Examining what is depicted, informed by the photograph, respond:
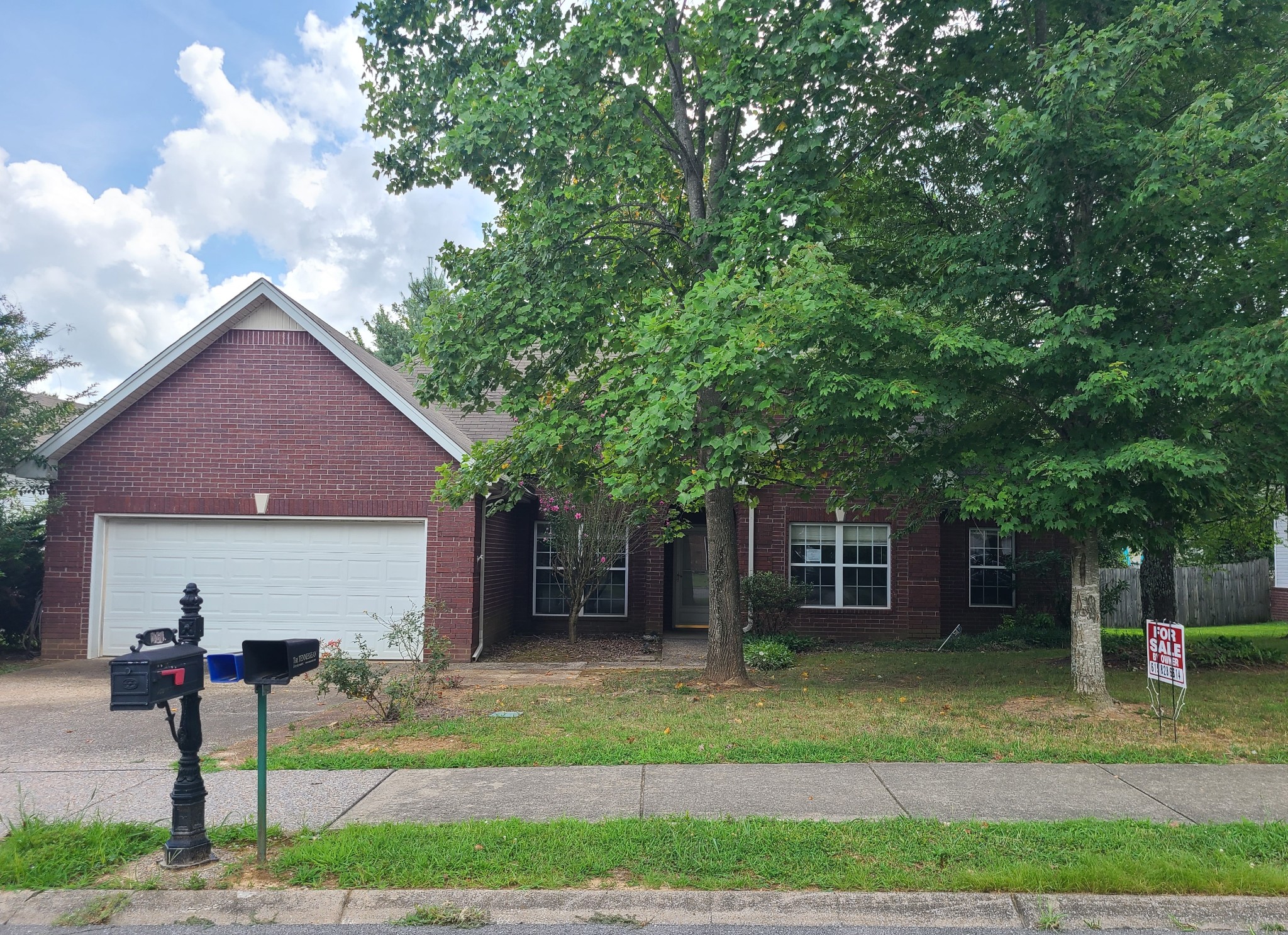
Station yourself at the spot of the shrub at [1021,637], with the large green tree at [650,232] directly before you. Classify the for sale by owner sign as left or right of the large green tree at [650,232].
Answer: left

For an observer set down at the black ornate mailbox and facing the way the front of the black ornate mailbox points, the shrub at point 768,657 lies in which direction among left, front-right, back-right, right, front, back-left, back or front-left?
back

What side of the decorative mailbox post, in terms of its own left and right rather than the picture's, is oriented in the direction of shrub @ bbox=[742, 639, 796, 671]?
back

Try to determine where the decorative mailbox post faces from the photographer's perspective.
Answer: facing the viewer and to the left of the viewer

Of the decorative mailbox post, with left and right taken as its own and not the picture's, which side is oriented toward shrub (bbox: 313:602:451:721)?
back

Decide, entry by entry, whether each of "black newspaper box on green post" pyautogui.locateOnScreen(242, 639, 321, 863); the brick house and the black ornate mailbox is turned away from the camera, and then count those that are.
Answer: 0

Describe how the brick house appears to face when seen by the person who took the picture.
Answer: facing the viewer

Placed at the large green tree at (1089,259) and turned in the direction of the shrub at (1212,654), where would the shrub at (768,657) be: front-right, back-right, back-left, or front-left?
front-left

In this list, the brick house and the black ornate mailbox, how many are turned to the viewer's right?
0

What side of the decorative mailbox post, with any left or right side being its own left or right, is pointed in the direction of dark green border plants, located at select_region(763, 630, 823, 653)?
back

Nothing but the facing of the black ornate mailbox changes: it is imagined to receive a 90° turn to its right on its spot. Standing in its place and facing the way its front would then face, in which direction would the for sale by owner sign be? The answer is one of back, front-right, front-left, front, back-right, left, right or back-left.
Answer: back-right

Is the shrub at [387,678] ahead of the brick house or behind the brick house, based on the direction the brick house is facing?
ahead

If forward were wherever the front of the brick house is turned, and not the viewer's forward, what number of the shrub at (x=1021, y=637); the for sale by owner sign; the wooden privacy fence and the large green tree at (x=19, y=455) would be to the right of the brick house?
1

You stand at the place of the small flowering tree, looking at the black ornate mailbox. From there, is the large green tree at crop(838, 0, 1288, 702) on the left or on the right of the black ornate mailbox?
left
